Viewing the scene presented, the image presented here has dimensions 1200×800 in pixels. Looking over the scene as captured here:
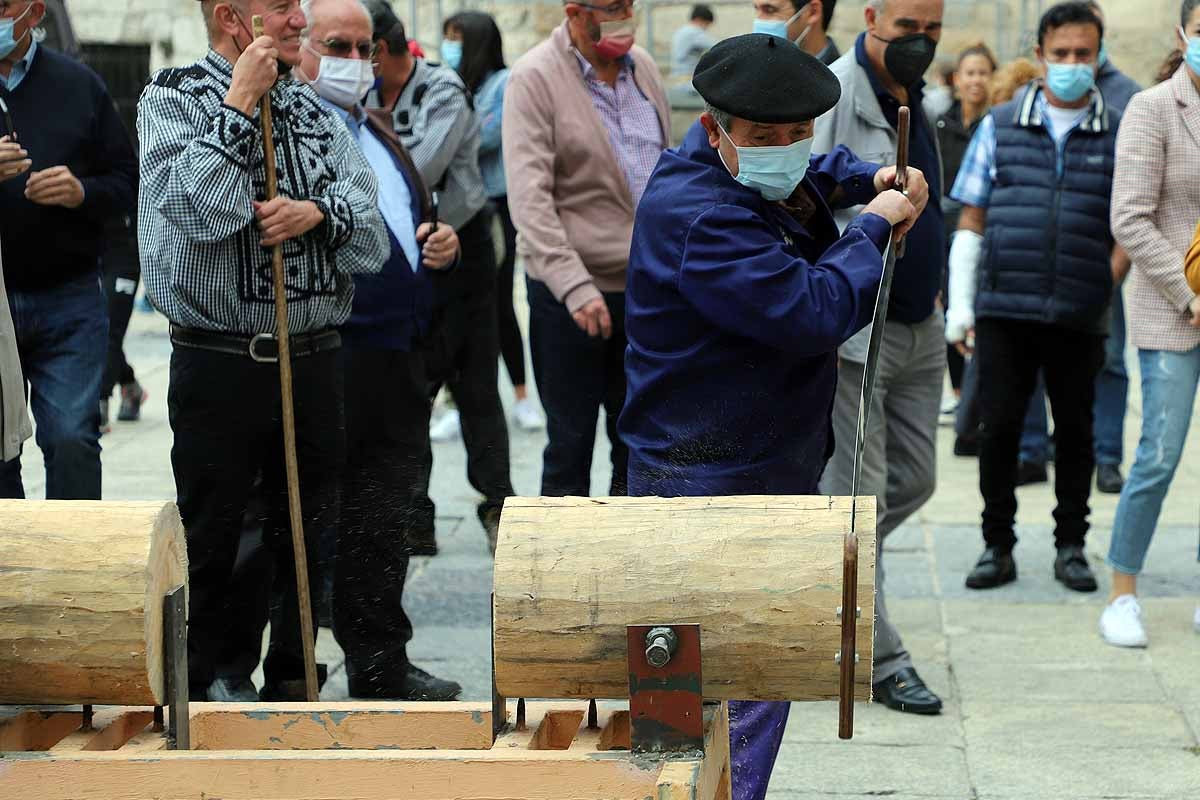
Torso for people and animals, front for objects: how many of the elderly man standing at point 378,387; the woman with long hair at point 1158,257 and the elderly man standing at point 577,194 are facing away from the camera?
0

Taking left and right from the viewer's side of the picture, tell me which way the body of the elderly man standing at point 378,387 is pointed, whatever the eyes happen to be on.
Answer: facing the viewer and to the right of the viewer

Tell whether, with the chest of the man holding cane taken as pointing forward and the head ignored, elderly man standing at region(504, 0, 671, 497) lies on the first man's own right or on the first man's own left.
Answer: on the first man's own left

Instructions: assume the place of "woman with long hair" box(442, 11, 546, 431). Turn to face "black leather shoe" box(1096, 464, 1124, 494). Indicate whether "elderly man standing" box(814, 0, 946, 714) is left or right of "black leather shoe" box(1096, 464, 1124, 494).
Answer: right

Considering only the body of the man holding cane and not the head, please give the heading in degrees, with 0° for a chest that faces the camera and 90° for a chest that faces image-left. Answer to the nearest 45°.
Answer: approximately 315°

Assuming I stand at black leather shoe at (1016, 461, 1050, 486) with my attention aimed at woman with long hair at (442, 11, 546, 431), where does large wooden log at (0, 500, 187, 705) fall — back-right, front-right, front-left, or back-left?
front-left

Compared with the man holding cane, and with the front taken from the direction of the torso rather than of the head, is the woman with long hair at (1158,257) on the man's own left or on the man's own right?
on the man's own left
